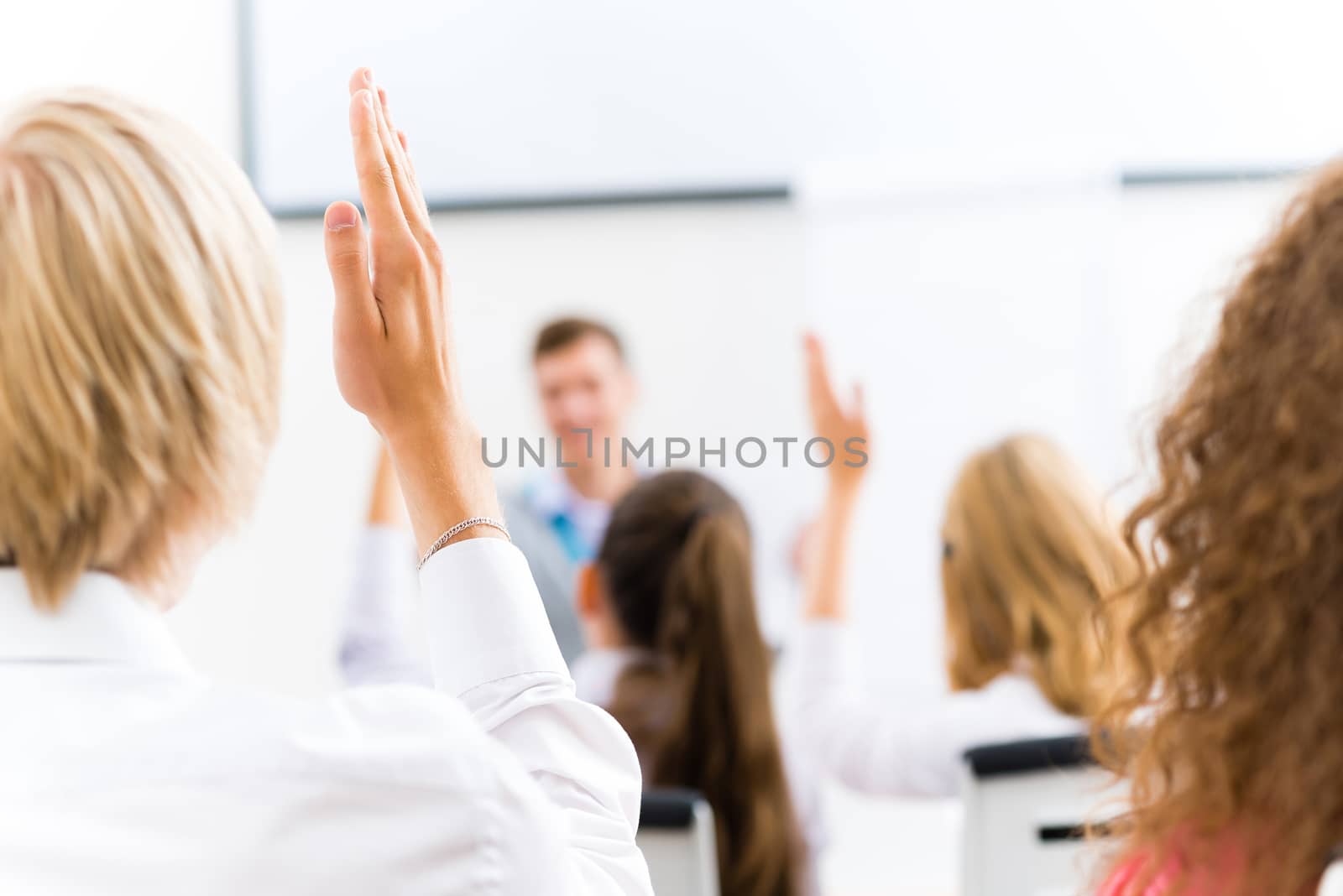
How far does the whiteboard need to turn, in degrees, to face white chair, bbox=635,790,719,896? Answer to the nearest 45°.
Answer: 0° — it already faces it

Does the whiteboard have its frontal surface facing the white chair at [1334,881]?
yes

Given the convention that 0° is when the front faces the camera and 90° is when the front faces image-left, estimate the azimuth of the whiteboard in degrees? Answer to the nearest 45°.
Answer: approximately 0°
